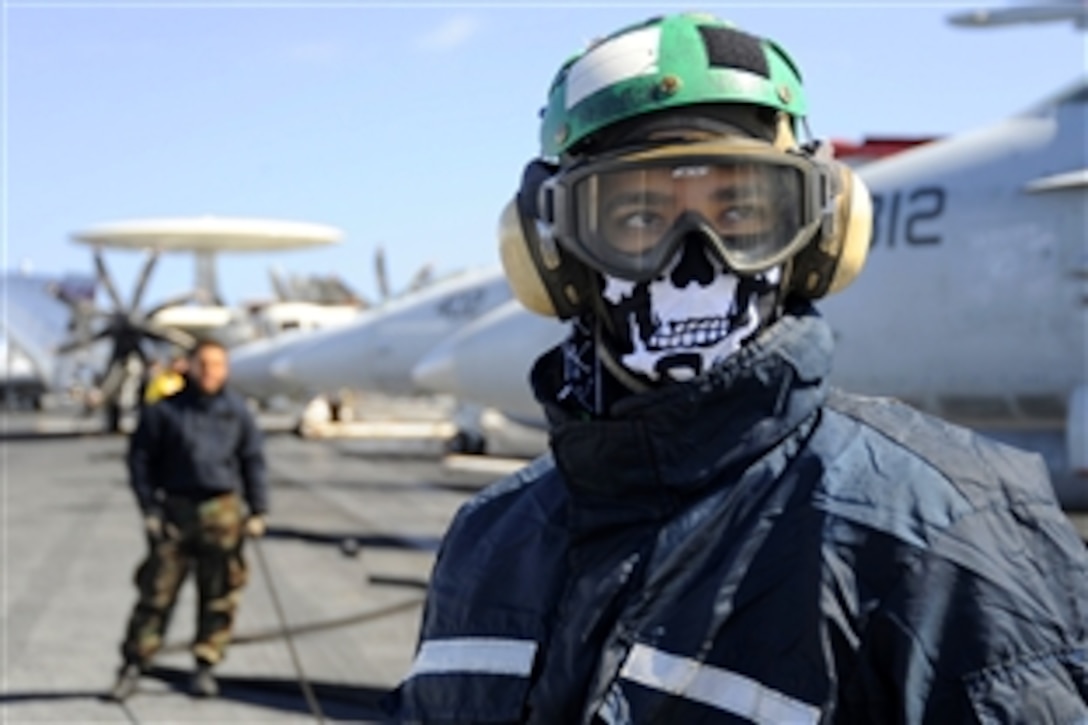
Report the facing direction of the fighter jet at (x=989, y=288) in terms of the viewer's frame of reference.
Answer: facing to the left of the viewer
